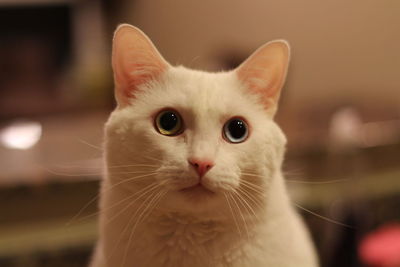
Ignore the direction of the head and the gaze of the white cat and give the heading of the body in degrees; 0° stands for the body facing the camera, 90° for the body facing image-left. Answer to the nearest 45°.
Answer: approximately 0°
